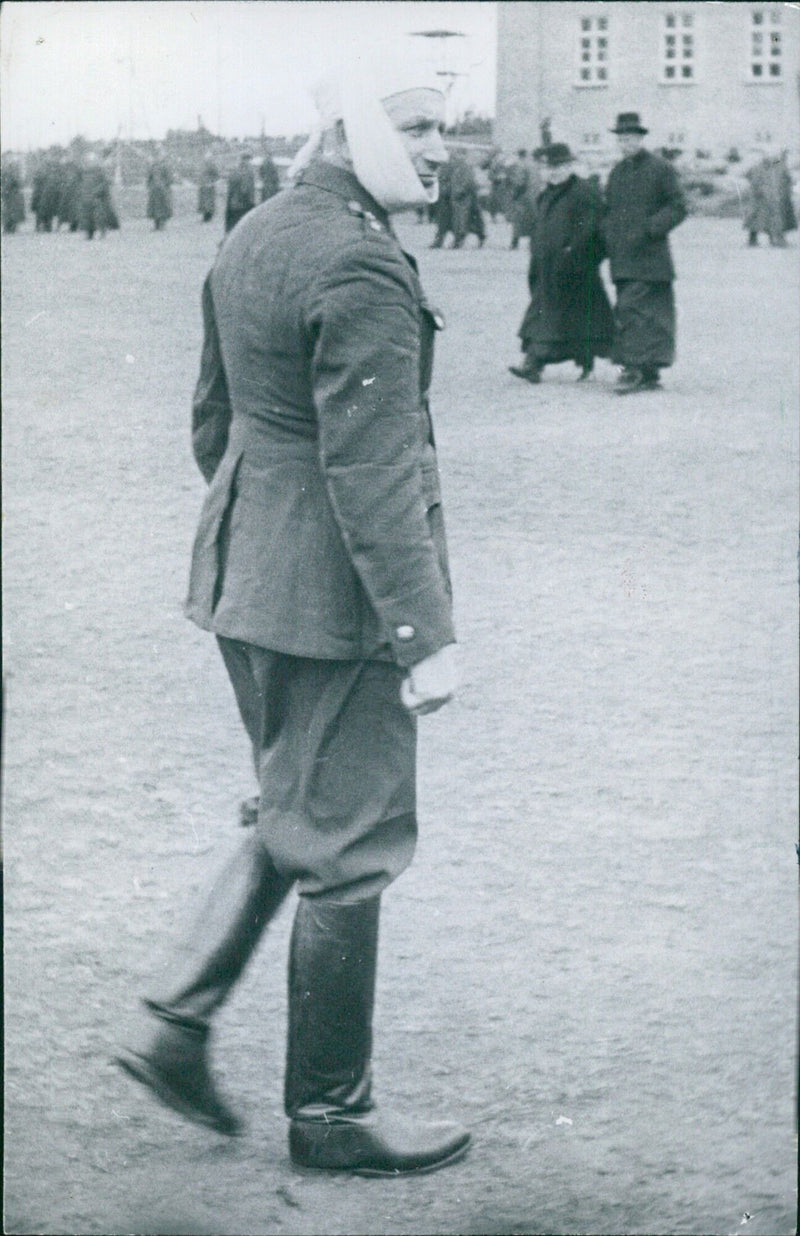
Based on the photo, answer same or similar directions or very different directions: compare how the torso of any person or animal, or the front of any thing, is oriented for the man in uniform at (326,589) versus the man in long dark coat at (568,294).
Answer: very different directions

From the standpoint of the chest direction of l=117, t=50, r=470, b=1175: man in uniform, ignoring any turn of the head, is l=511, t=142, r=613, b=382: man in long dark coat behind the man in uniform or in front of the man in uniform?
in front

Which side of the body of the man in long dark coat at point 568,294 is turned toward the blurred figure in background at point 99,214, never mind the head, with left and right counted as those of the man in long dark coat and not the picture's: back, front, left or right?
right

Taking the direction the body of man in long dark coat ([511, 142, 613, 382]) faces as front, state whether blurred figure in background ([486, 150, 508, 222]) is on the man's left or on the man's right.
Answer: on the man's right

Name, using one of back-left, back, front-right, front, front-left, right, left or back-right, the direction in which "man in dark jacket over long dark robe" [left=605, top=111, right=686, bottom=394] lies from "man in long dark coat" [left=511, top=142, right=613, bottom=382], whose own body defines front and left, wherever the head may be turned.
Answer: left

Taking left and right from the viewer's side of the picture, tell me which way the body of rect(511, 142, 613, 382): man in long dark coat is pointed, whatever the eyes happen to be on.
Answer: facing the viewer and to the left of the viewer

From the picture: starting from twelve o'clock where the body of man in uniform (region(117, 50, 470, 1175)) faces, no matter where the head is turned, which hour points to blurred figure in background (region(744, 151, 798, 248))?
The blurred figure in background is roughly at 11 o'clock from the man in uniform.

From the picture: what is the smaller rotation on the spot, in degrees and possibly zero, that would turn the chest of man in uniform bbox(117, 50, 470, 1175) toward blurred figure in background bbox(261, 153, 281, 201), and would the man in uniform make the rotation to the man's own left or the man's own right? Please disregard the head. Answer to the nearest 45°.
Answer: approximately 45° to the man's own left

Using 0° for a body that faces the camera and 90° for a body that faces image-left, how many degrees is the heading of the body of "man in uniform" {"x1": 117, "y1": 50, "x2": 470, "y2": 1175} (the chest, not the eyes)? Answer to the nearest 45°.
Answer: approximately 225°
